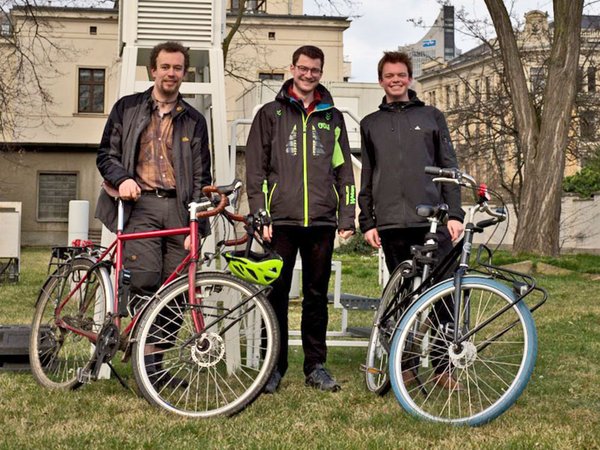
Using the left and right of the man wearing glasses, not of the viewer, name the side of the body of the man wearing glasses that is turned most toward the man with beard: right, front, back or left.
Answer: right

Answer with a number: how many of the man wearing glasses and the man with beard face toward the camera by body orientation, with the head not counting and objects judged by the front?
2

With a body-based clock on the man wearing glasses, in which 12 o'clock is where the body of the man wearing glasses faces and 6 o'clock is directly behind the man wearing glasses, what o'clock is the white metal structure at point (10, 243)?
The white metal structure is roughly at 5 o'clock from the man wearing glasses.

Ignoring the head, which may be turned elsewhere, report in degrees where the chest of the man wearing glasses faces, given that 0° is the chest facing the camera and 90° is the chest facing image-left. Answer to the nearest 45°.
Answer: approximately 0°

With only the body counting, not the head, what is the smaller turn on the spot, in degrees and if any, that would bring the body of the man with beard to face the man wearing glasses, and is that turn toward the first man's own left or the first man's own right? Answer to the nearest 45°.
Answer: approximately 90° to the first man's own left

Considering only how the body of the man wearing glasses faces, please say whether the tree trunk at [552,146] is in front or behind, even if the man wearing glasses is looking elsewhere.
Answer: behind

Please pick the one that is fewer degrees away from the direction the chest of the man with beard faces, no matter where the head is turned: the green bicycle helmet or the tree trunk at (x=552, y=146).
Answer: the green bicycle helmet

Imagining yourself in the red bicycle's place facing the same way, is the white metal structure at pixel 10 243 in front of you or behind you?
behind

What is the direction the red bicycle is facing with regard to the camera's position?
facing the viewer and to the right of the viewer
